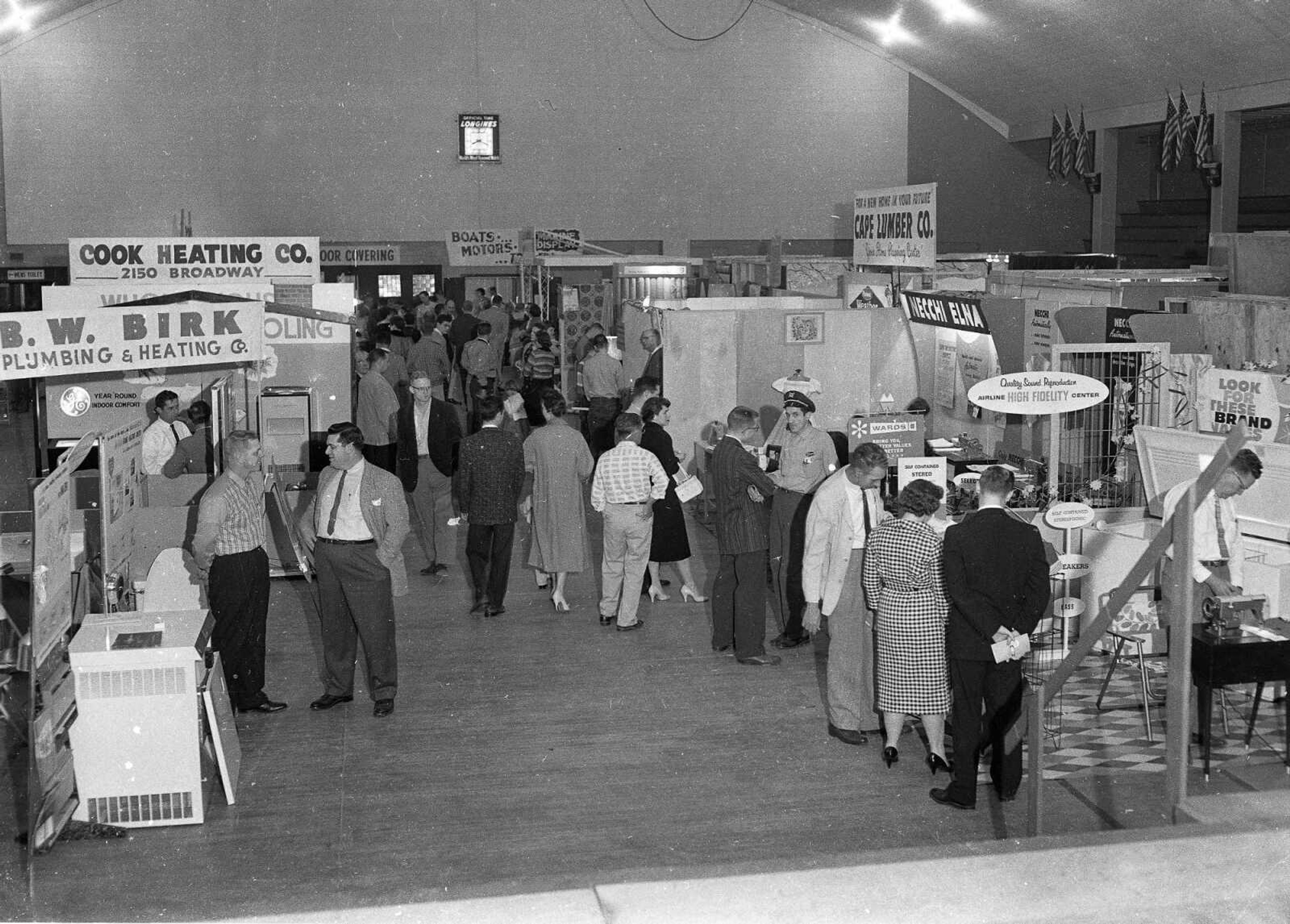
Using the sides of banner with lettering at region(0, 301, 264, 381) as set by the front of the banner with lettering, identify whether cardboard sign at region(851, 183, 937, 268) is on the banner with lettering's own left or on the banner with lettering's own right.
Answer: on the banner with lettering's own left

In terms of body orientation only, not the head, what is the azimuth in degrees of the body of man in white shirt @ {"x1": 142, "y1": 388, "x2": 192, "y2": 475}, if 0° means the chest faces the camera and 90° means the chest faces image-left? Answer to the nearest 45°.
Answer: approximately 315°

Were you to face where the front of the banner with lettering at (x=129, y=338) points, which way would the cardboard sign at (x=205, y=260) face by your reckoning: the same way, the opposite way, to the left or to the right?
the same way

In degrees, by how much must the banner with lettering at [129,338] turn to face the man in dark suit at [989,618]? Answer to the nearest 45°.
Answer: approximately 45° to its left

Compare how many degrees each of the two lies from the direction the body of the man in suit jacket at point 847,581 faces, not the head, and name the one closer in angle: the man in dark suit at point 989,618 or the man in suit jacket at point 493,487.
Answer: the man in dark suit

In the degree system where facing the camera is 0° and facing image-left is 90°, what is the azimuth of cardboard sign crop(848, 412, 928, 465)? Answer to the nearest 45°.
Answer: approximately 0°

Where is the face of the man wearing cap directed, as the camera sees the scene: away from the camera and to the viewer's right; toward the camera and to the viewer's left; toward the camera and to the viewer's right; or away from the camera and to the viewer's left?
toward the camera and to the viewer's left

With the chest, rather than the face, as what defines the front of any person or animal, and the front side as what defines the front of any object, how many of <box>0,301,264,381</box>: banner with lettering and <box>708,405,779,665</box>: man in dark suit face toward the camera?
1

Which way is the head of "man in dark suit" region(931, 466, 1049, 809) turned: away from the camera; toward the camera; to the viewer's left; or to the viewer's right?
away from the camera

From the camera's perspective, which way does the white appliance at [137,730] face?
toward the camera

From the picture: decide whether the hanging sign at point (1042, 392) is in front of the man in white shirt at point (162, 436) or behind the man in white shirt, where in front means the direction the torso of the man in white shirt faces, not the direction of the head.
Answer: in front

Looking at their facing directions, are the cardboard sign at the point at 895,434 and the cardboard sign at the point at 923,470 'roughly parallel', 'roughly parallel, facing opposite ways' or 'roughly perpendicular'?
roughly parallel

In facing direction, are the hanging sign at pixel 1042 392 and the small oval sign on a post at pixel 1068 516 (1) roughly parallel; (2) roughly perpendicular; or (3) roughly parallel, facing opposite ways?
roughly parallel

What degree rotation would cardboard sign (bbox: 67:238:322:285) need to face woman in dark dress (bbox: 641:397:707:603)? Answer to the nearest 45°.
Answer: approximately 45° to its left

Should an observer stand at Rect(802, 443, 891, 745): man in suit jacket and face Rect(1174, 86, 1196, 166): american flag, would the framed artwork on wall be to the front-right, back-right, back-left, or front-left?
front-left

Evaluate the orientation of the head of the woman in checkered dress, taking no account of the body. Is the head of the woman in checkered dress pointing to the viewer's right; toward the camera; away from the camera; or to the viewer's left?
away from the camera

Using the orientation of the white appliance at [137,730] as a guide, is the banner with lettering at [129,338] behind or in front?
behind

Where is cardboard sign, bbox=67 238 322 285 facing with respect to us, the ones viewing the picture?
facing the viewer
